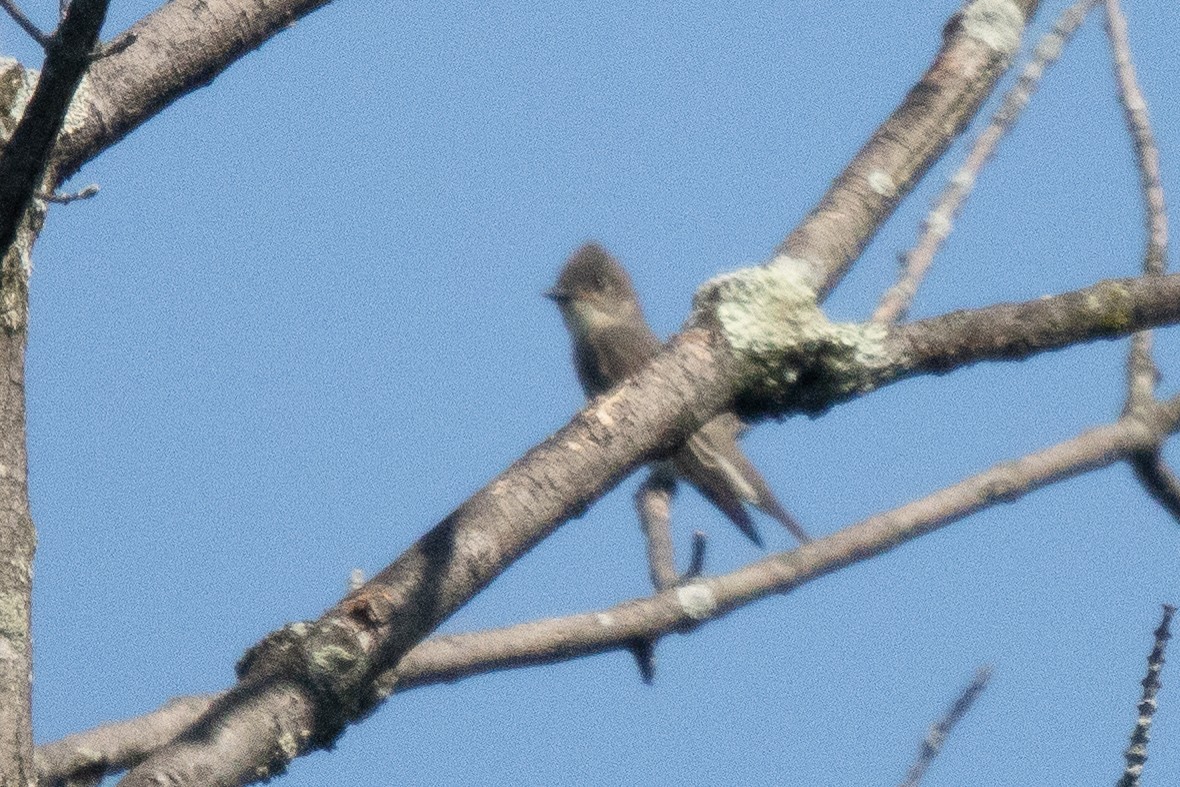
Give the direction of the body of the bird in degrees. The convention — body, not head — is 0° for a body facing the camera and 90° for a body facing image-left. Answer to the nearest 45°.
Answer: approximately 90°

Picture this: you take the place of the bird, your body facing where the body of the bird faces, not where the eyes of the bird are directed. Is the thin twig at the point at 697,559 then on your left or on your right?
on your left

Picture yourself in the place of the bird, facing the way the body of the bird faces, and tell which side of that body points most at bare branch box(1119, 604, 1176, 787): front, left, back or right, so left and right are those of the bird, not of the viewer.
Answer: back
